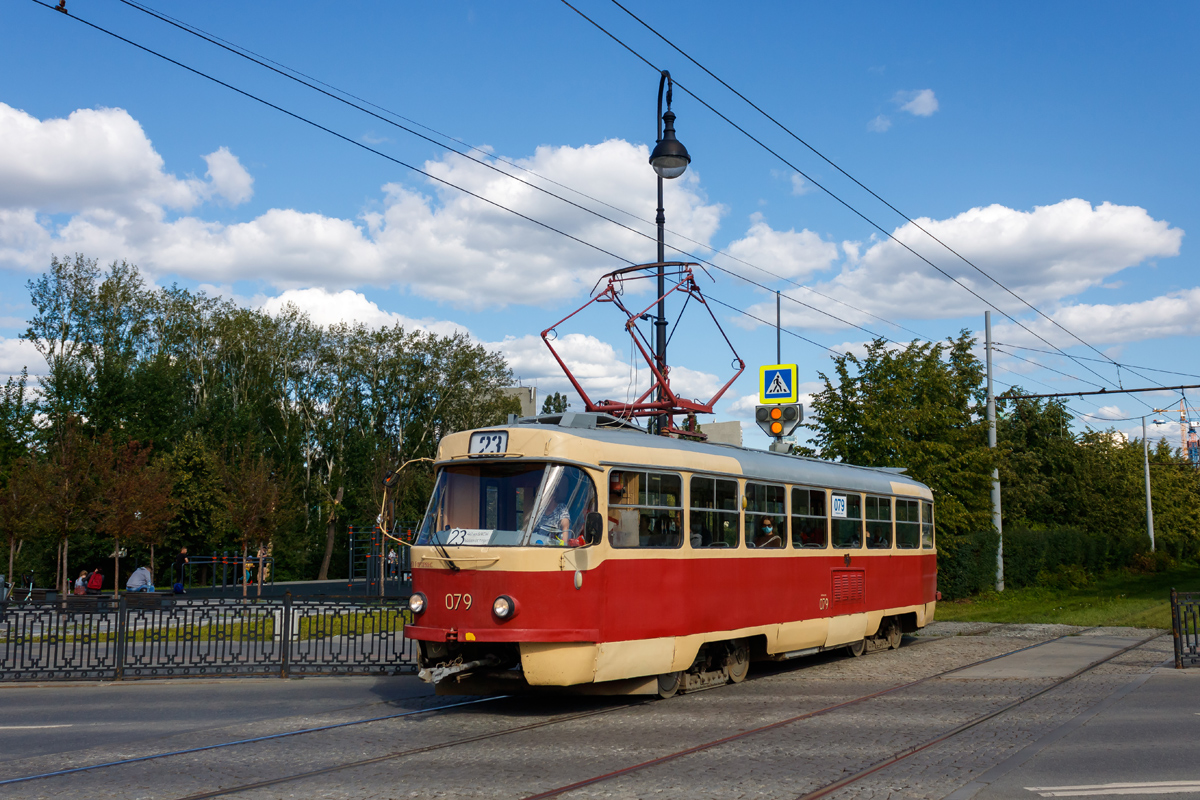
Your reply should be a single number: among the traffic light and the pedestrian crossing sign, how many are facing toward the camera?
2

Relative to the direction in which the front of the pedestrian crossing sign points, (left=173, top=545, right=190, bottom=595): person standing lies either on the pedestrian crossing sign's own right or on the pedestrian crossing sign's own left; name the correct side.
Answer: on the pedestrian crossing sign's own right

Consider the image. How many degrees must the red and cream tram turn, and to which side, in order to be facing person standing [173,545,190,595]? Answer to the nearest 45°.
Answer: approximately 90° to its right

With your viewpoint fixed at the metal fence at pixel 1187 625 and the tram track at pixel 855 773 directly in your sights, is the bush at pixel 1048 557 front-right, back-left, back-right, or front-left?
back-right

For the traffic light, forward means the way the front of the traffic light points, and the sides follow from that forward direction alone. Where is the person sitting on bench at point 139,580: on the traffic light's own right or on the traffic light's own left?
on the traffic light's own right

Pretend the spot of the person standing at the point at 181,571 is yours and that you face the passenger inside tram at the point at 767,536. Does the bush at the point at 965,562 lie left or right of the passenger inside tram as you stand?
left

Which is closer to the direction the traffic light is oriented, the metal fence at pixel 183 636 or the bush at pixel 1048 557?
the metal fence
